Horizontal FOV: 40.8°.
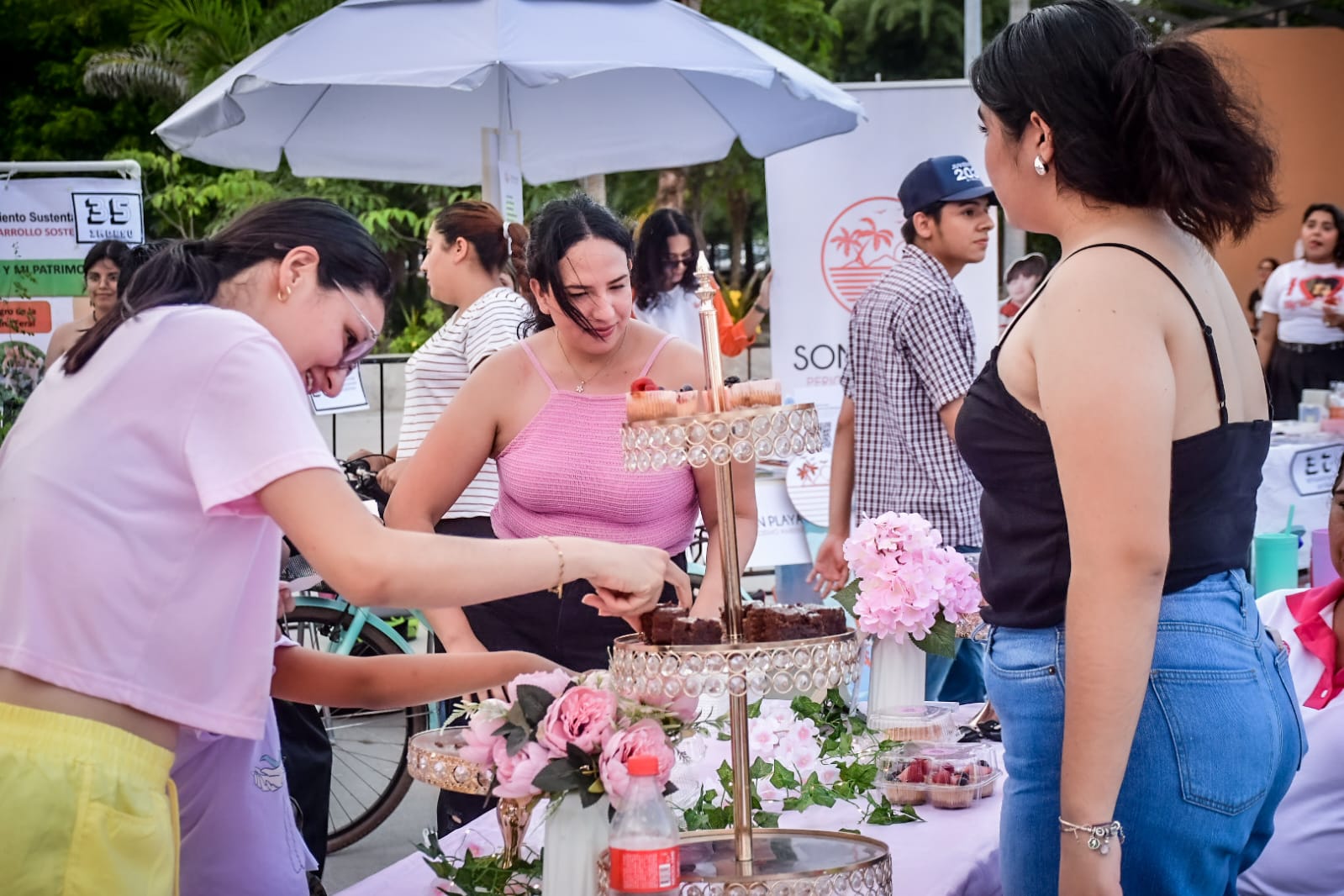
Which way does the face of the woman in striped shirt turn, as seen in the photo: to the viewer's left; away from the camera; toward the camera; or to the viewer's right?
to the viewer's left

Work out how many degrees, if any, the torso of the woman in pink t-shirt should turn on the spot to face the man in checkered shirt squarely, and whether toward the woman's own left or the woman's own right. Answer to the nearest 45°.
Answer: approximately 45° to the woman's own left

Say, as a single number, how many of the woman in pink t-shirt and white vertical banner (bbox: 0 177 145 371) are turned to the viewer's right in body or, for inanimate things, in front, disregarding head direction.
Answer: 1

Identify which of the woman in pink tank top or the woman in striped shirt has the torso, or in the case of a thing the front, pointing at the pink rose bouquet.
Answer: the woman in pink tank top

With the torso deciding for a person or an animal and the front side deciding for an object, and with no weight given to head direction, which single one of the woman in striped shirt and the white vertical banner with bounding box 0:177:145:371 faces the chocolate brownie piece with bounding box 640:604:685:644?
the white vertical banner

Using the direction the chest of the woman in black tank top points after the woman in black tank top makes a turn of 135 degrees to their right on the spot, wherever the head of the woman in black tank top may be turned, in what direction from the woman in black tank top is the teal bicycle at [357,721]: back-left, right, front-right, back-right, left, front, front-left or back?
back-left

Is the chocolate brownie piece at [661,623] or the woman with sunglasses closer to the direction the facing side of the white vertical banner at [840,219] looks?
the chocolate brownie piece

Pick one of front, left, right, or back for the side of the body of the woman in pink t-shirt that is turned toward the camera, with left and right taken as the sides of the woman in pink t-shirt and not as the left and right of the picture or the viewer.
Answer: right

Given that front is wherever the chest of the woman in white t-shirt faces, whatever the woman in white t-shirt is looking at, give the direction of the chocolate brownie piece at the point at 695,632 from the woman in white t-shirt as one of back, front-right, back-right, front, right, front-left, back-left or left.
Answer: front

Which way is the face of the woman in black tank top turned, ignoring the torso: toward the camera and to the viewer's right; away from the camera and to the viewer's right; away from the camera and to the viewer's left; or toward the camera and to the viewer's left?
away from the camera and to the viewer's left

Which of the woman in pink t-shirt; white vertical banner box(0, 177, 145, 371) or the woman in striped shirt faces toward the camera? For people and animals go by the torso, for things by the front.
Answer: the white vertical banner

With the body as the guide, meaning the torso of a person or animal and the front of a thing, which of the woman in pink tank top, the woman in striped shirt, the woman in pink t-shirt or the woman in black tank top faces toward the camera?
the woman in pink tank top

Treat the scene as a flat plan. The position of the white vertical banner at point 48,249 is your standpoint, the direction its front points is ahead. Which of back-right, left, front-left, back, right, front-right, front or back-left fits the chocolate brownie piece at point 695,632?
front

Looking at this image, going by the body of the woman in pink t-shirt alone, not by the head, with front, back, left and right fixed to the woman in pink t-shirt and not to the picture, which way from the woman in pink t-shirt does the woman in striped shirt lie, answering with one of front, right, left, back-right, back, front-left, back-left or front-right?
left

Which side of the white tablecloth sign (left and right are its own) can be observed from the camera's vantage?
front

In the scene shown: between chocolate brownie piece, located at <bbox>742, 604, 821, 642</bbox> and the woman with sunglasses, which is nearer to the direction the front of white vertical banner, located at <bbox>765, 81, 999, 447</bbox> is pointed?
the chocolate brownie piece

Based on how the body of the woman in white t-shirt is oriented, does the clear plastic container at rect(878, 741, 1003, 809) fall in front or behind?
in front
